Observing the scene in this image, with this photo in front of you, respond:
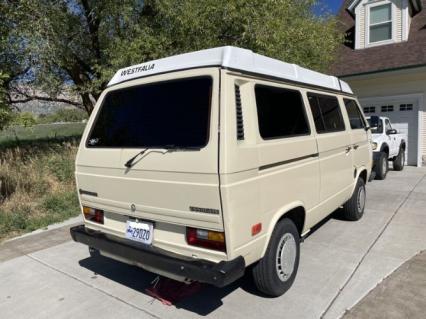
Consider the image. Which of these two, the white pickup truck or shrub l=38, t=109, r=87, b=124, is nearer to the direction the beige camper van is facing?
the white pickup truck

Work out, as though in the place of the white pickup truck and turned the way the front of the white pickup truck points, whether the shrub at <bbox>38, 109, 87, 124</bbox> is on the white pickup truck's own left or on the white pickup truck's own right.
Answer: on the white pickup truck's own right

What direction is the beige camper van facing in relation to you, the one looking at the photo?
facing away from the viewer and to the right of the viewer

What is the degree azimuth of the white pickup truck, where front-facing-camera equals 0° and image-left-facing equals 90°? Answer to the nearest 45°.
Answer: approximately 45°

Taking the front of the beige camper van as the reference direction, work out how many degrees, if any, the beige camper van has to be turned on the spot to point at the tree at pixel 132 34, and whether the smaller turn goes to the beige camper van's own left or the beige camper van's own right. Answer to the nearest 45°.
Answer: approximately 45° to the beige camper van's own left

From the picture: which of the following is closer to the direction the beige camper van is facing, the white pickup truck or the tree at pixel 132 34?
the white pickup truck

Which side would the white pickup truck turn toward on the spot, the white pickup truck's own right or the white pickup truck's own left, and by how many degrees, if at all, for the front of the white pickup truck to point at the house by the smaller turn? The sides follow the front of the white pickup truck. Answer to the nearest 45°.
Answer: approximately 135° to the white pickup truck's own right

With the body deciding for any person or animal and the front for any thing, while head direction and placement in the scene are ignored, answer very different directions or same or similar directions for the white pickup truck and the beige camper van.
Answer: very different directions

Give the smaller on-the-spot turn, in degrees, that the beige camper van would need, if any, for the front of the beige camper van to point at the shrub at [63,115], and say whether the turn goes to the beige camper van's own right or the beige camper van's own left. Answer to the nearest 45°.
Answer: approximately 90° to the beige camper van's own left

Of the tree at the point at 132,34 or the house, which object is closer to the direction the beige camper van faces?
the house
